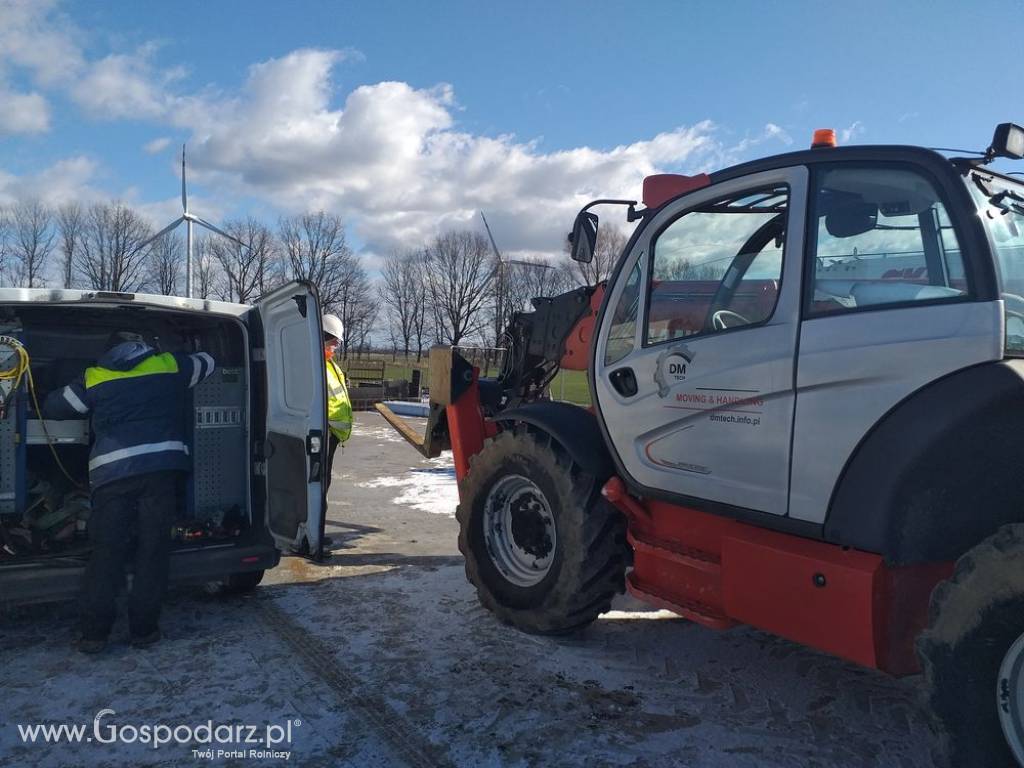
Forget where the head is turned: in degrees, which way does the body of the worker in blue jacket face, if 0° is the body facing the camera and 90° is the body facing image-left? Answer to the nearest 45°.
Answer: approximately 180°

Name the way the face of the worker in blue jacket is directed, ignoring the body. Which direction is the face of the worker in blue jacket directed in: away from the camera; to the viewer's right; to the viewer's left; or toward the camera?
away from the camera
